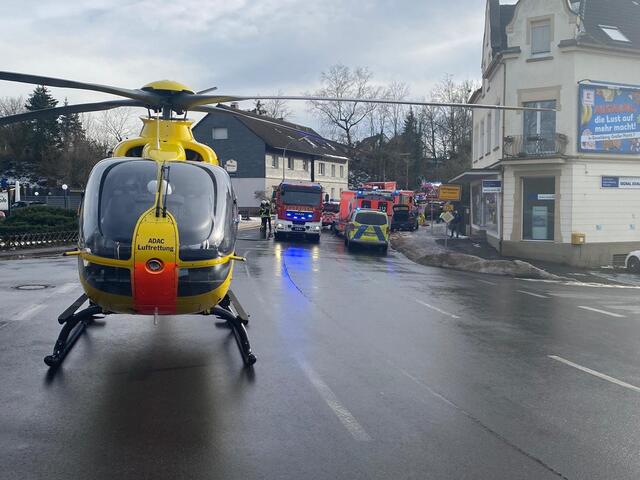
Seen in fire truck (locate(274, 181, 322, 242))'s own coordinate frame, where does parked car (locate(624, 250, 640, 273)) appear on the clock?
The parked car is roughly at 10 o'clock from the fire truck.

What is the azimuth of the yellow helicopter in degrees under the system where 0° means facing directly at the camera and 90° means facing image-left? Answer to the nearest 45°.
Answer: approximately 0°

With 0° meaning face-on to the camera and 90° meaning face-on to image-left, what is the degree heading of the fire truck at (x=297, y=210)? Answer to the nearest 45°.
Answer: approximately 0°

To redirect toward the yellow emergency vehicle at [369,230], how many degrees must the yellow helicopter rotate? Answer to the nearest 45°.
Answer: approximately 180°

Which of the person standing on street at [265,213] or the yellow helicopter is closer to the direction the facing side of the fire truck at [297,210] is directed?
the yellow helicopter

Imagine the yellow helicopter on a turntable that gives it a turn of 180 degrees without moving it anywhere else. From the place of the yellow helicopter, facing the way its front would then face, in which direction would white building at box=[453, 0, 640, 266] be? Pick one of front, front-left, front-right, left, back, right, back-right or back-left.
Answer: front-right

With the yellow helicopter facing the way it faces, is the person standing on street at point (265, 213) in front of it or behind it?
behind

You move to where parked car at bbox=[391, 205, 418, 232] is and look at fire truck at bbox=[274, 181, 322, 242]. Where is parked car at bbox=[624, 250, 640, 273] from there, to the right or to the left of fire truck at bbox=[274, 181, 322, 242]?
left
